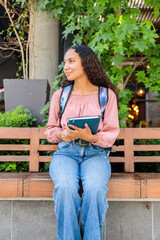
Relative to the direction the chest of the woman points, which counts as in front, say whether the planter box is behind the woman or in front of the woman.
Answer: behind

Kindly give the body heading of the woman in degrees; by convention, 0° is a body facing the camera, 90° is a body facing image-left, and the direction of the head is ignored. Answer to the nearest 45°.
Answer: approximately 0°
